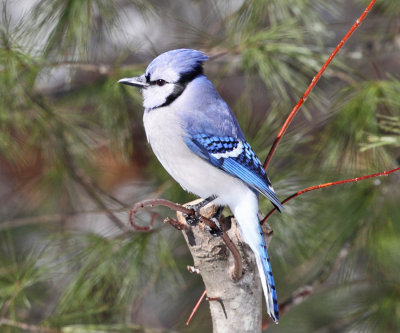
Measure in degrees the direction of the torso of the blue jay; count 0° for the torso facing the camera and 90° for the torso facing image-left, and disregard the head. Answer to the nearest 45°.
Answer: approximately 90°
